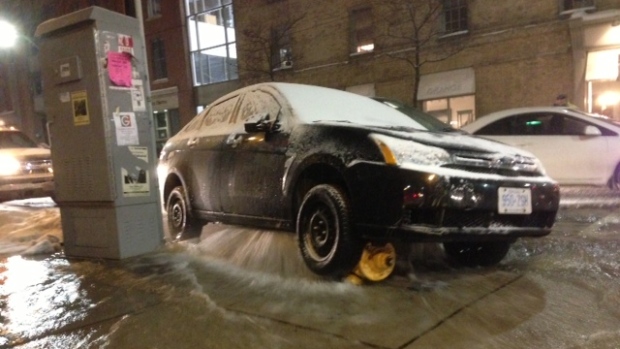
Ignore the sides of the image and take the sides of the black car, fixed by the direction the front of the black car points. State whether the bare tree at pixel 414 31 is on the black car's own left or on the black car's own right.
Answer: on the black car's own left

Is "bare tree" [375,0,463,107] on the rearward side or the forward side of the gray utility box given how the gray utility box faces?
on the rearward side

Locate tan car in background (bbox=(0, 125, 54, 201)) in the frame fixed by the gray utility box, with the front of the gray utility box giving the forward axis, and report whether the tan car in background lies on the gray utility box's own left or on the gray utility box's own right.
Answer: on the gray utility box's own right

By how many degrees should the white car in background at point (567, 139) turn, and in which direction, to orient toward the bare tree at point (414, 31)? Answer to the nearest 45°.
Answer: approximately 135° to its left

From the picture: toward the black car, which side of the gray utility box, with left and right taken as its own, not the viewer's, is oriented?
left

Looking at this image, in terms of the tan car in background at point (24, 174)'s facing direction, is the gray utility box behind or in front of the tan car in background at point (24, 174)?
in front

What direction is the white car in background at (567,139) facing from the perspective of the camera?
to the viewer's right

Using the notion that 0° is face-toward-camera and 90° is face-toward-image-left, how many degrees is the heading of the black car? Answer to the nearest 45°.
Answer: approximately 315°

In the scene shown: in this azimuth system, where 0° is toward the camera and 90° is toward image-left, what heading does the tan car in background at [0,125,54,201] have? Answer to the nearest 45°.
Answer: approximately 315°

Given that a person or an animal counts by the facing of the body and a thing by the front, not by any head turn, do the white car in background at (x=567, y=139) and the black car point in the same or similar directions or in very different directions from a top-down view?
same or similar directions
